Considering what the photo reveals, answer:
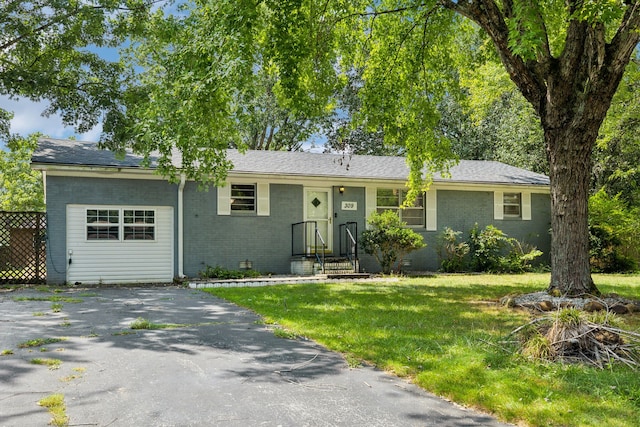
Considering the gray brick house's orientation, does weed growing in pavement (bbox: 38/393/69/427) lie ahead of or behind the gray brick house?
ahead

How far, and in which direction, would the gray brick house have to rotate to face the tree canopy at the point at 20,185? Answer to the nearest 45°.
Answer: approximately 135° to its right

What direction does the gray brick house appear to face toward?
toward the camera

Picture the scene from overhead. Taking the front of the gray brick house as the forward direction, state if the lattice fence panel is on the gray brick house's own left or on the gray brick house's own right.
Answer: on the gray brick house's own right

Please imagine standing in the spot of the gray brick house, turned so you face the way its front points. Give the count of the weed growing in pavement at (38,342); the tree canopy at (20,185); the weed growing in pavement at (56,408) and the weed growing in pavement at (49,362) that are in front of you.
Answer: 3

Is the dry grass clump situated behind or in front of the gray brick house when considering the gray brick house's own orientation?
in front

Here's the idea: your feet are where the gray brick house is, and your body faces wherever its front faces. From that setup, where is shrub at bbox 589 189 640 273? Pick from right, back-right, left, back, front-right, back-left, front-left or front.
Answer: left

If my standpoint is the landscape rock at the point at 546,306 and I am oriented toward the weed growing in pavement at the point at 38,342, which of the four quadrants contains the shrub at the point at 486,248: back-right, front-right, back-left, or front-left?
back-right

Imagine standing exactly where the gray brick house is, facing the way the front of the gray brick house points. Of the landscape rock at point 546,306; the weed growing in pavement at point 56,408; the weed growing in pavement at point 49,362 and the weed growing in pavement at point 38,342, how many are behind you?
0

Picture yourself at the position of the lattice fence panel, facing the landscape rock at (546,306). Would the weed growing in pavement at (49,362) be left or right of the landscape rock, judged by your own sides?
right

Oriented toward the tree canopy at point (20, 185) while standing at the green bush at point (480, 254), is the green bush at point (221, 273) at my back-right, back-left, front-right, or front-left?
front-left

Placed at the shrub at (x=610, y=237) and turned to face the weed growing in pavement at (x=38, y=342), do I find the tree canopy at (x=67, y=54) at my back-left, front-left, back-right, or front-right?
front-right

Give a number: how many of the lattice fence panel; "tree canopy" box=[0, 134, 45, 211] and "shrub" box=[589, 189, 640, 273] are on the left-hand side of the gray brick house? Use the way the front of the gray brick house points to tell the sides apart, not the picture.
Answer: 1

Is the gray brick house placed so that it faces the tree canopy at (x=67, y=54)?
no

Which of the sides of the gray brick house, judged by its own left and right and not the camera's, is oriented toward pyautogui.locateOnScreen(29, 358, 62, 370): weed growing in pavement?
front

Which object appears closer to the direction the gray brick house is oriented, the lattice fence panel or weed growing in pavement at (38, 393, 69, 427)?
the weed growing in pavement
